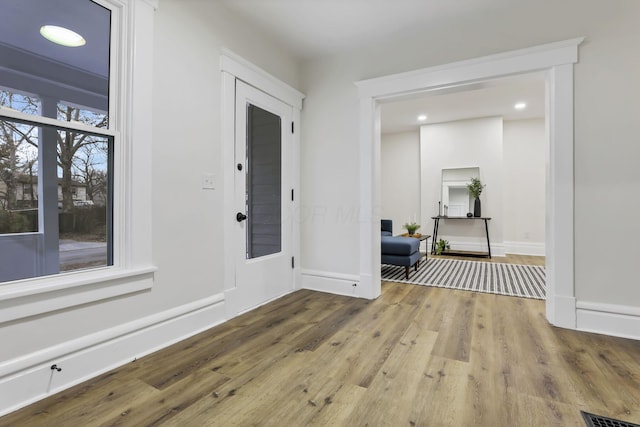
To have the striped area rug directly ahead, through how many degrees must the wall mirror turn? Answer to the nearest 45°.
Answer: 0° — it already faces it

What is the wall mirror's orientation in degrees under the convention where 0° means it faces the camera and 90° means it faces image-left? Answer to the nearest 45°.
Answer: approximately 0°

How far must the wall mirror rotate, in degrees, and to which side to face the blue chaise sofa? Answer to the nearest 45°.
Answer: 0° — it already faces it

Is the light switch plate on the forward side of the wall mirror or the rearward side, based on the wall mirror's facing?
on the forward side

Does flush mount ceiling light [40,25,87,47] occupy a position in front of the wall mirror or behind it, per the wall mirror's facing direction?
in front

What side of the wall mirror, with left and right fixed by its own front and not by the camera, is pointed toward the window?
front

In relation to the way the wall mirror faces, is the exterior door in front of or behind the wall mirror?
in front
